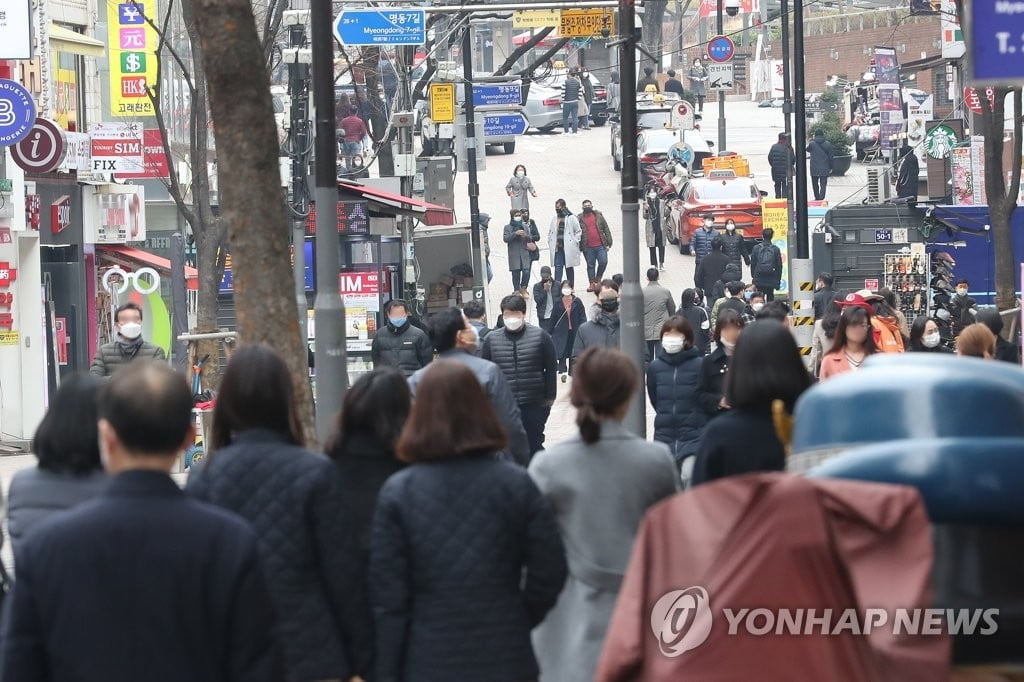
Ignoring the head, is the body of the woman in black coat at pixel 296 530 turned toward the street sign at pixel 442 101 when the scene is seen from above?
yes

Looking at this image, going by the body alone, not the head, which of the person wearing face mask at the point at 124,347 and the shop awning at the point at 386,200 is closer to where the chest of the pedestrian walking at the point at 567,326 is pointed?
the person wearing face mask

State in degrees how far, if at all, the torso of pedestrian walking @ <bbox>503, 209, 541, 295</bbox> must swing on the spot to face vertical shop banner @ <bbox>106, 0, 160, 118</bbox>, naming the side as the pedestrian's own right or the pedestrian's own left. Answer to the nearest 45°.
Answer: approximately 45° to the pedestrian's own right

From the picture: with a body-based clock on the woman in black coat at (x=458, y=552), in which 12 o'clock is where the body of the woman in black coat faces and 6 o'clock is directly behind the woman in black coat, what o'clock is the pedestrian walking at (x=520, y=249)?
The pedestrian walking is roughly at 12 o'clock from the woman in black coat.

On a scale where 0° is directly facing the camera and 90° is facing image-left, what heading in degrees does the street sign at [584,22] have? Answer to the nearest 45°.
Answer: approximately 0°

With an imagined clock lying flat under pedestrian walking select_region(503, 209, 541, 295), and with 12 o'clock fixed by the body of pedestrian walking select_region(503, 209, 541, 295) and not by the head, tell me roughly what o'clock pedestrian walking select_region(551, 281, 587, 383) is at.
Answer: pedestrian walking select_region(551, 281, 587, 383) is roughly at 12 o'clock from pedestrian walking select_region(503, 209, 541, 295).
